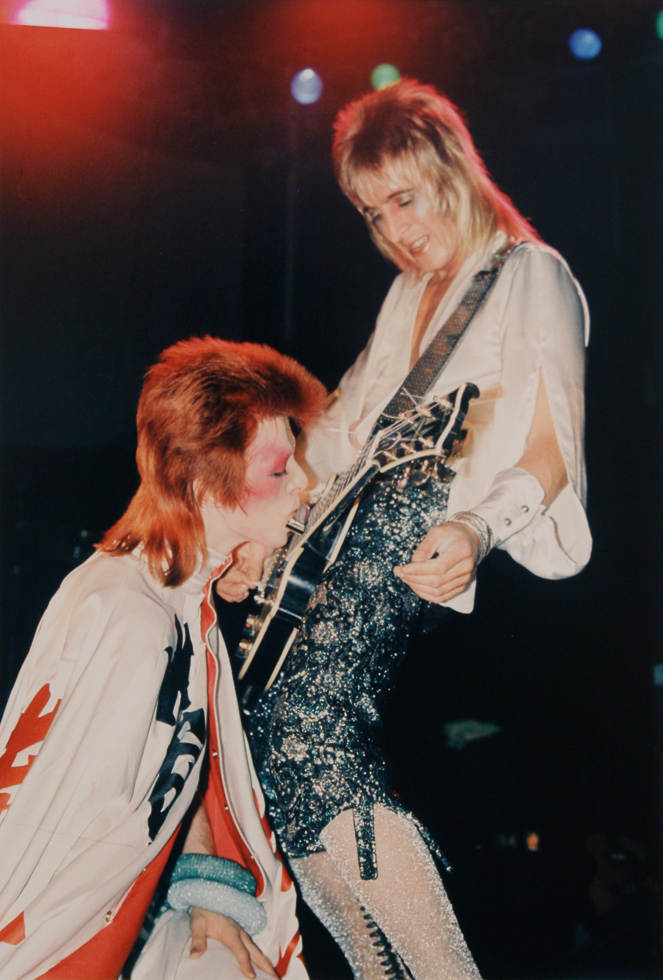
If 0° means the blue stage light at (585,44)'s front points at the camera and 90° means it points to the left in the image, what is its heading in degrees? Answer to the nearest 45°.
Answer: approximately 0°

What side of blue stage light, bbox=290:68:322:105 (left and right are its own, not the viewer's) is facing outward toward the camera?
front

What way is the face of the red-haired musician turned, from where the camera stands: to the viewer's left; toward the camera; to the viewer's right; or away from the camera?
to the viewer's right

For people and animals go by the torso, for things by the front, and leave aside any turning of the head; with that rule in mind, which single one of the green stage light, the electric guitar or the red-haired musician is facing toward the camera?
the green stage light

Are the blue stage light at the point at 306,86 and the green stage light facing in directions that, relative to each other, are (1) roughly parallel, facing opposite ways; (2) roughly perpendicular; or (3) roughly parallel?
roughly parallel

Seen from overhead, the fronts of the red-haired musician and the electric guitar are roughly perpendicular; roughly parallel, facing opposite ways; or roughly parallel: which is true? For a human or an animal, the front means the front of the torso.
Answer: roughly parallel, facing opposite ways

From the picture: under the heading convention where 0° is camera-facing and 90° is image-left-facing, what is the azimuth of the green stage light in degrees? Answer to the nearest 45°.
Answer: approximately 0°

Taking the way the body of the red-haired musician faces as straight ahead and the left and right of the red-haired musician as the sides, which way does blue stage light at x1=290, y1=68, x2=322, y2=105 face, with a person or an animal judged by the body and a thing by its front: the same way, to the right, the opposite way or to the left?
to the right

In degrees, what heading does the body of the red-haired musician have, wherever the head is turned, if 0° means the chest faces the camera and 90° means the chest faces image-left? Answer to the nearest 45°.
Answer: approximately 270°
